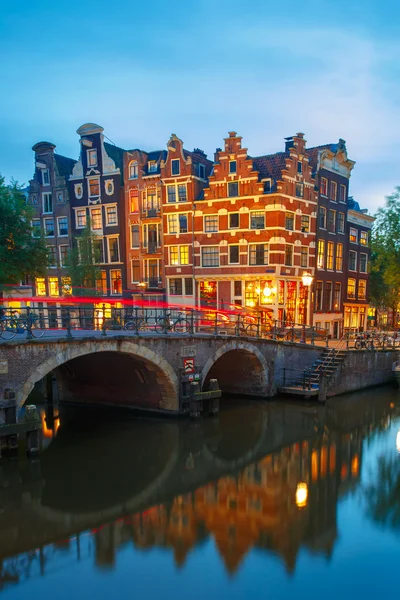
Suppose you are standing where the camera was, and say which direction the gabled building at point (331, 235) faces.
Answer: facing the viewer and to the right of the viewer

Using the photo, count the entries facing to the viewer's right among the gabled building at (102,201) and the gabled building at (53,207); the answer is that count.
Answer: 0

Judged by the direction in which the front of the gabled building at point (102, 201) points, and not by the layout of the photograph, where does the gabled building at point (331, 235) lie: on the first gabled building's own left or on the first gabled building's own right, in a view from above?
on the first gabled building's own left

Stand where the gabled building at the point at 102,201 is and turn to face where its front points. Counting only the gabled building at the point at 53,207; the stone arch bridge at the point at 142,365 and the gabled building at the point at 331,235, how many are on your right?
1
